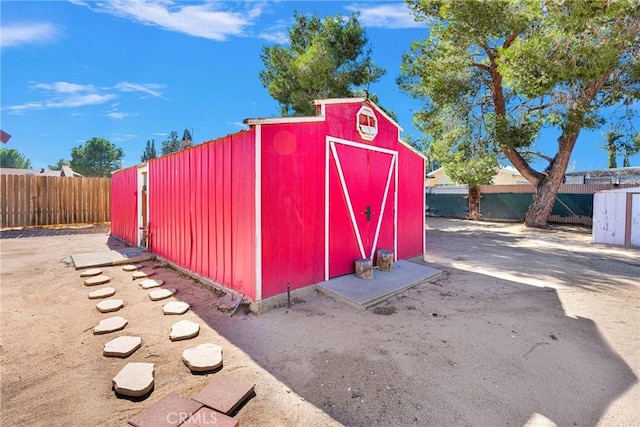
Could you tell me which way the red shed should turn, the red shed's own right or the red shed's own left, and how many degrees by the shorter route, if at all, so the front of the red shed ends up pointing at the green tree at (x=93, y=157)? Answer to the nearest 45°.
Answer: approximately 180°

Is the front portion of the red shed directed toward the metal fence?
no

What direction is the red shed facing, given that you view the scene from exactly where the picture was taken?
facing the viewer and to the right of the viewer

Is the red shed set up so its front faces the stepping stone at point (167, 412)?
no

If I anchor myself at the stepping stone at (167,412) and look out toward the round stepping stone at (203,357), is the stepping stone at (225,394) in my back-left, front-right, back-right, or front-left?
front-right

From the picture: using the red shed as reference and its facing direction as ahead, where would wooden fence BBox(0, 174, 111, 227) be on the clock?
The wooden fence is roughly at 6 o'clock from the red shed.

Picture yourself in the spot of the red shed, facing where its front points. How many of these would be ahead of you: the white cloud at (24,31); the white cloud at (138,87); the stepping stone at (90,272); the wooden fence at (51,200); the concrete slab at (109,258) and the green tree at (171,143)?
0

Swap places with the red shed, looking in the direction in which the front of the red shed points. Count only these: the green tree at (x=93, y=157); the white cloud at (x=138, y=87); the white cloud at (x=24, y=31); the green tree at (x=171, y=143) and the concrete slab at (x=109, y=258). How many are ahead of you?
0

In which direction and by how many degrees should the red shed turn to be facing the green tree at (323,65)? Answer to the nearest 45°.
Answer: approximately 135° to its left

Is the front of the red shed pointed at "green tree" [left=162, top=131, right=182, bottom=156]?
no

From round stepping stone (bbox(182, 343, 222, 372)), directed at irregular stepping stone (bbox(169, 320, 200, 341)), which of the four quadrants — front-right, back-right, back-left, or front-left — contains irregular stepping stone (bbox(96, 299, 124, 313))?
front-left

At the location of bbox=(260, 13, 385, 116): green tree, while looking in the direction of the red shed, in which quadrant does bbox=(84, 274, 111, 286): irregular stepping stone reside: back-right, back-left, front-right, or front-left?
front-right

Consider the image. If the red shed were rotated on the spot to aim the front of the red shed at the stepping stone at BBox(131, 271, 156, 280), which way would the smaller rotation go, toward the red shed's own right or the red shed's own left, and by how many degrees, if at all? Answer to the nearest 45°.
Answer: approximately 90° to the red shed's own right

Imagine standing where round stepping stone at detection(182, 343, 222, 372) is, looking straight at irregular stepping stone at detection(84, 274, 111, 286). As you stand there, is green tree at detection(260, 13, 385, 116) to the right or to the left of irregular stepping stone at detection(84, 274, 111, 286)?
right

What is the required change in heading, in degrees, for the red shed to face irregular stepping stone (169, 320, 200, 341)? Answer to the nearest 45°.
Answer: approximately 90° to its right

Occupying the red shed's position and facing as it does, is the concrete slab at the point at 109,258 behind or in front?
behind

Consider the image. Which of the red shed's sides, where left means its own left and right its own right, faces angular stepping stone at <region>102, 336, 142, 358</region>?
right

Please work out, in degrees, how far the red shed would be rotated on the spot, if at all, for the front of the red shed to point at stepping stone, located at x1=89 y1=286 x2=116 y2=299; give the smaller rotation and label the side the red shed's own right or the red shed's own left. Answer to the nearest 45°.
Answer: approximately 135° to the red shed's own right

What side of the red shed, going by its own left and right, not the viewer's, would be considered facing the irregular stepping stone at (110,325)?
right
